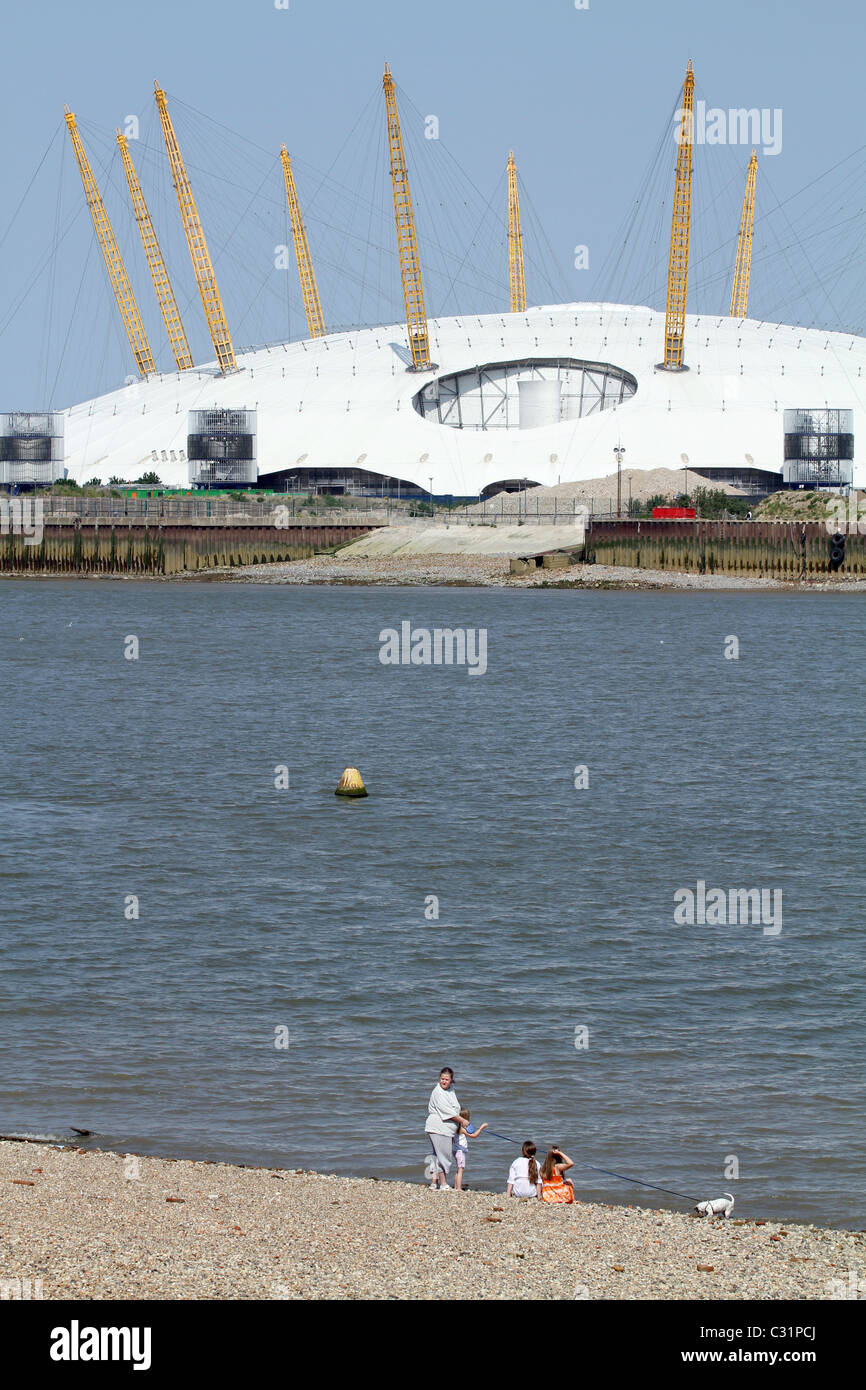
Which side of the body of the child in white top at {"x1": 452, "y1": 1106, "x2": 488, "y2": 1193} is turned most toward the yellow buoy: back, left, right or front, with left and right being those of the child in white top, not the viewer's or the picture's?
left

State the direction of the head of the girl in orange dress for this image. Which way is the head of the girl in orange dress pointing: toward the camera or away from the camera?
away from the camera

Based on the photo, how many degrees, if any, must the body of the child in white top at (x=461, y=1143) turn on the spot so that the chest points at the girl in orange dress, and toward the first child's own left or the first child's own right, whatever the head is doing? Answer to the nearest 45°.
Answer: approximately 45° to the first child's own right

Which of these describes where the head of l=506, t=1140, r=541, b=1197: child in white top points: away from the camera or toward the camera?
away from the camera

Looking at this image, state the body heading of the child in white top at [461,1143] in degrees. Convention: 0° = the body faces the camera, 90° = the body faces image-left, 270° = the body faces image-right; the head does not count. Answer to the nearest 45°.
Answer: approximately 270°
